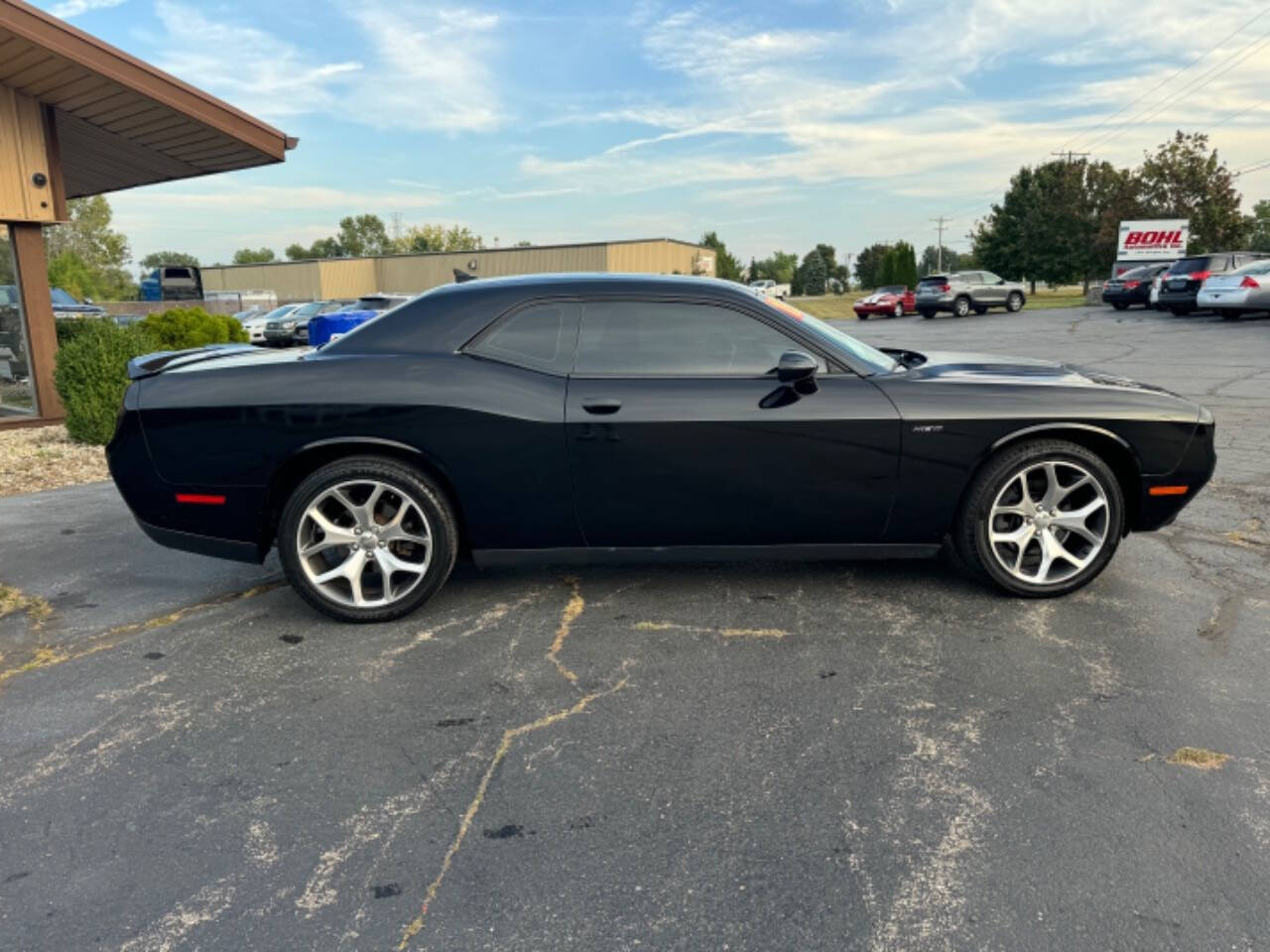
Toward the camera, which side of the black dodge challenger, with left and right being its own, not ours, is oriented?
right

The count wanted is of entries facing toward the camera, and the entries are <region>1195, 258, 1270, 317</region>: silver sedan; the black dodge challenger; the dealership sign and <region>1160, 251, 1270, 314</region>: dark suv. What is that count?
1

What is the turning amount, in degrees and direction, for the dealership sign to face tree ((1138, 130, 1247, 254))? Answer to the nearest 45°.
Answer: approximately 180°

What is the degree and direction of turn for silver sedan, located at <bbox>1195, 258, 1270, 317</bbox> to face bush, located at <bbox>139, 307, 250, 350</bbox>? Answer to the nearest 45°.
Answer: approximately 180°

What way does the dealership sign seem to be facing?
toward the camera

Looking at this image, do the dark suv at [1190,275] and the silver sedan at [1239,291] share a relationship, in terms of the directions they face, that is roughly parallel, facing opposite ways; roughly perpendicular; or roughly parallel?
roughly parallel

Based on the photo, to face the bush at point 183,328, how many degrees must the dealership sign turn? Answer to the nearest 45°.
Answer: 0° — it already faces it

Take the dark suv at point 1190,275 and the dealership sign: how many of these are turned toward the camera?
1

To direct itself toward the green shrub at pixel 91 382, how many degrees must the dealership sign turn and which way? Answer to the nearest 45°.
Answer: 0° — it already faces it

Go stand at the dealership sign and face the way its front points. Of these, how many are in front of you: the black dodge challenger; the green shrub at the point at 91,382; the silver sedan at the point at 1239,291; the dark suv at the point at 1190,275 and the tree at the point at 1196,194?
4

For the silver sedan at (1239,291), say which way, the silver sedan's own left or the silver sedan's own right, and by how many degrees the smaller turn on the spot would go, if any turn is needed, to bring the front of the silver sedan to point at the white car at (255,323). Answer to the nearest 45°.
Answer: approximately 135° to the silver sedan's own left

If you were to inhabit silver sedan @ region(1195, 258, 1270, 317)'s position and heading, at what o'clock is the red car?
The red car is roughly at 9 o'clock from the silver sedan.

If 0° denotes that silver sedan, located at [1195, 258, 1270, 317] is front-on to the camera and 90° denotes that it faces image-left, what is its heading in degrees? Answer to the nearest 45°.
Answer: approximately 225°

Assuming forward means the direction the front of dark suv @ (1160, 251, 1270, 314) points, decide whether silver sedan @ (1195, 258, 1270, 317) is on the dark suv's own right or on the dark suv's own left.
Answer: on the dark suv's own right

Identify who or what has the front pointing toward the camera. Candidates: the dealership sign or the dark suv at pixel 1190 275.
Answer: the dealership sign

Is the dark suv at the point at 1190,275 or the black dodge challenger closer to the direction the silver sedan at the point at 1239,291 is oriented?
the dark suv
